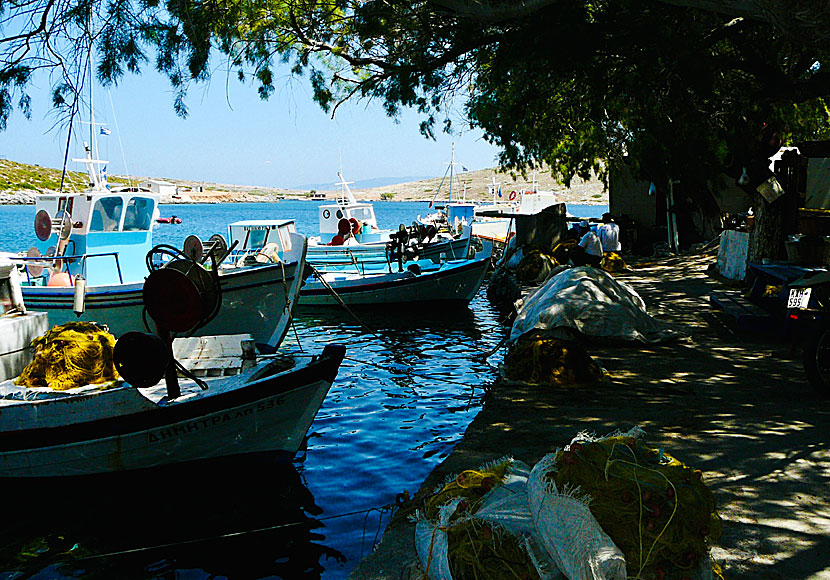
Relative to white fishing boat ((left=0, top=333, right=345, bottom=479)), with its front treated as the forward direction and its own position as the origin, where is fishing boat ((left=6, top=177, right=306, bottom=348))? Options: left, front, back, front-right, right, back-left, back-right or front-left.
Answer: left

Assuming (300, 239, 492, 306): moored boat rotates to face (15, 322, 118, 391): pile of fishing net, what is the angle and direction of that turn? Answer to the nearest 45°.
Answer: approximately 90° to its right

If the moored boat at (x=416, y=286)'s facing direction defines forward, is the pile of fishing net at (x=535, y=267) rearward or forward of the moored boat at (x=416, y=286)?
forward

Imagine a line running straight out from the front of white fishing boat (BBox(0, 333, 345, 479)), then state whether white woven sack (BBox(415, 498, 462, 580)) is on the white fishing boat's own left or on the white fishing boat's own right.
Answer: on the white fishing boat's own right

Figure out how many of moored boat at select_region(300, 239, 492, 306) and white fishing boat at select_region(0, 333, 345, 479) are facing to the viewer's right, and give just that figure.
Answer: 2

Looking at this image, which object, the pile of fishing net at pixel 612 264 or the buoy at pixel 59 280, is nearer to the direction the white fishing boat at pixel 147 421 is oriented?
the pile of fishing net

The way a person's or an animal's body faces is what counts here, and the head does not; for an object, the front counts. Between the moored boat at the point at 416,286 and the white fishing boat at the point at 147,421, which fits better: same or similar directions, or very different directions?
same or similar directions

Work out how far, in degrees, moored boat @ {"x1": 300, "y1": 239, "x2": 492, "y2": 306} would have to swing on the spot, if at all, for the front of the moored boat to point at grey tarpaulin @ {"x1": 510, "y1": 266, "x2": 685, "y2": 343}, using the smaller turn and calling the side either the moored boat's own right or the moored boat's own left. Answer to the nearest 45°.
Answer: approximately 90° to the moored boat's own right

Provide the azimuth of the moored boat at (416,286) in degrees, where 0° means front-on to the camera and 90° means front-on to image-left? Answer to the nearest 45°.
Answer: approximately 270°

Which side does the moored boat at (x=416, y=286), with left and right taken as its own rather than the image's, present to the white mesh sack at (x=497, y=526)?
right

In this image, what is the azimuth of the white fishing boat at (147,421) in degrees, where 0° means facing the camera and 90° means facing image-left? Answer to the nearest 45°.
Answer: approximately 270°

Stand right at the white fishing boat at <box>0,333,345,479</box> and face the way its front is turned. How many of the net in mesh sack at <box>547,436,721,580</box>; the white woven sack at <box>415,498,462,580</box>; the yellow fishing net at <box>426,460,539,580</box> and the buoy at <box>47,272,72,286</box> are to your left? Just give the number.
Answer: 1

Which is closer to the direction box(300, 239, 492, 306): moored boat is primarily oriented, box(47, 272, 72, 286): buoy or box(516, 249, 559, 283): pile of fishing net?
the pile of fishing net
